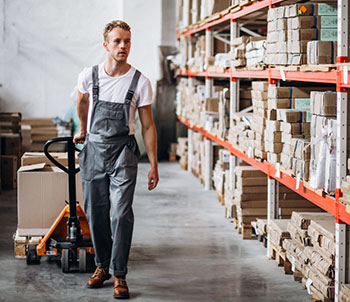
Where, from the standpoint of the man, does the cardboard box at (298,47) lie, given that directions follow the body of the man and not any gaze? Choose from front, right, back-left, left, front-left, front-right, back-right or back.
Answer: left

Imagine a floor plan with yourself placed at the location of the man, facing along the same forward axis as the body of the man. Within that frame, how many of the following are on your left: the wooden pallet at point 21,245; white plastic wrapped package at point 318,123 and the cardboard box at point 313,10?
2

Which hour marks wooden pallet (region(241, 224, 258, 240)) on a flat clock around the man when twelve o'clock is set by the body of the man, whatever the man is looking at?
The wooden pallet is roughly at 7 o'clock from the man.

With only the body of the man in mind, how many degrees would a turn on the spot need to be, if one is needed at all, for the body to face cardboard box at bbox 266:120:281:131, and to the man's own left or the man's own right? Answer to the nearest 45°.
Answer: approximately 135° to the man's own left

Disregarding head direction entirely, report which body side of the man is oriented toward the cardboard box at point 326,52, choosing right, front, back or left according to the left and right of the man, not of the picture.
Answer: left

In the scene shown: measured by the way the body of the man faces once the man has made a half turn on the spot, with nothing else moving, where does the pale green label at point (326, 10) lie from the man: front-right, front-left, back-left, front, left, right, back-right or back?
right

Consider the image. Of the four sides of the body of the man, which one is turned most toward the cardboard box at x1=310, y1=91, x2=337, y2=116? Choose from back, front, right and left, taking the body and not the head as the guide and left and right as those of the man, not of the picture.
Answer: left

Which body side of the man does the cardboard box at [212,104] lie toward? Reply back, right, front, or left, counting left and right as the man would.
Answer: back

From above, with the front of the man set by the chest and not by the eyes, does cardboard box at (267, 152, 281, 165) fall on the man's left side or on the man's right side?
on the man's left side

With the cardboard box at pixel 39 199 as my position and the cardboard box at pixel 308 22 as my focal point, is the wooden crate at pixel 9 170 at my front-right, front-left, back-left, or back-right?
back-left

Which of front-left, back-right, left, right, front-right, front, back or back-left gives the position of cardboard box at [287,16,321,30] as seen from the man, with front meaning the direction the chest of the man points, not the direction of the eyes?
left

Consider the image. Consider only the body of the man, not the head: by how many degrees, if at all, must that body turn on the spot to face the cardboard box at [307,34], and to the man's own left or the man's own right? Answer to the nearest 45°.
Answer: approximately 90° to the man's own left

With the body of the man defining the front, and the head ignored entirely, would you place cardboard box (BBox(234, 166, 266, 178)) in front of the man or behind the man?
behind

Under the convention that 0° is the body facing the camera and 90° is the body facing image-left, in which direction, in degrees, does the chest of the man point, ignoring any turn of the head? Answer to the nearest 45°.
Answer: approximately 0°

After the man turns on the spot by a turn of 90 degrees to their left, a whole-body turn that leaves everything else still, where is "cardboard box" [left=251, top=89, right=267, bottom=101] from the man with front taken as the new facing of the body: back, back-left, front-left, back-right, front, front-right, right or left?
front-left
